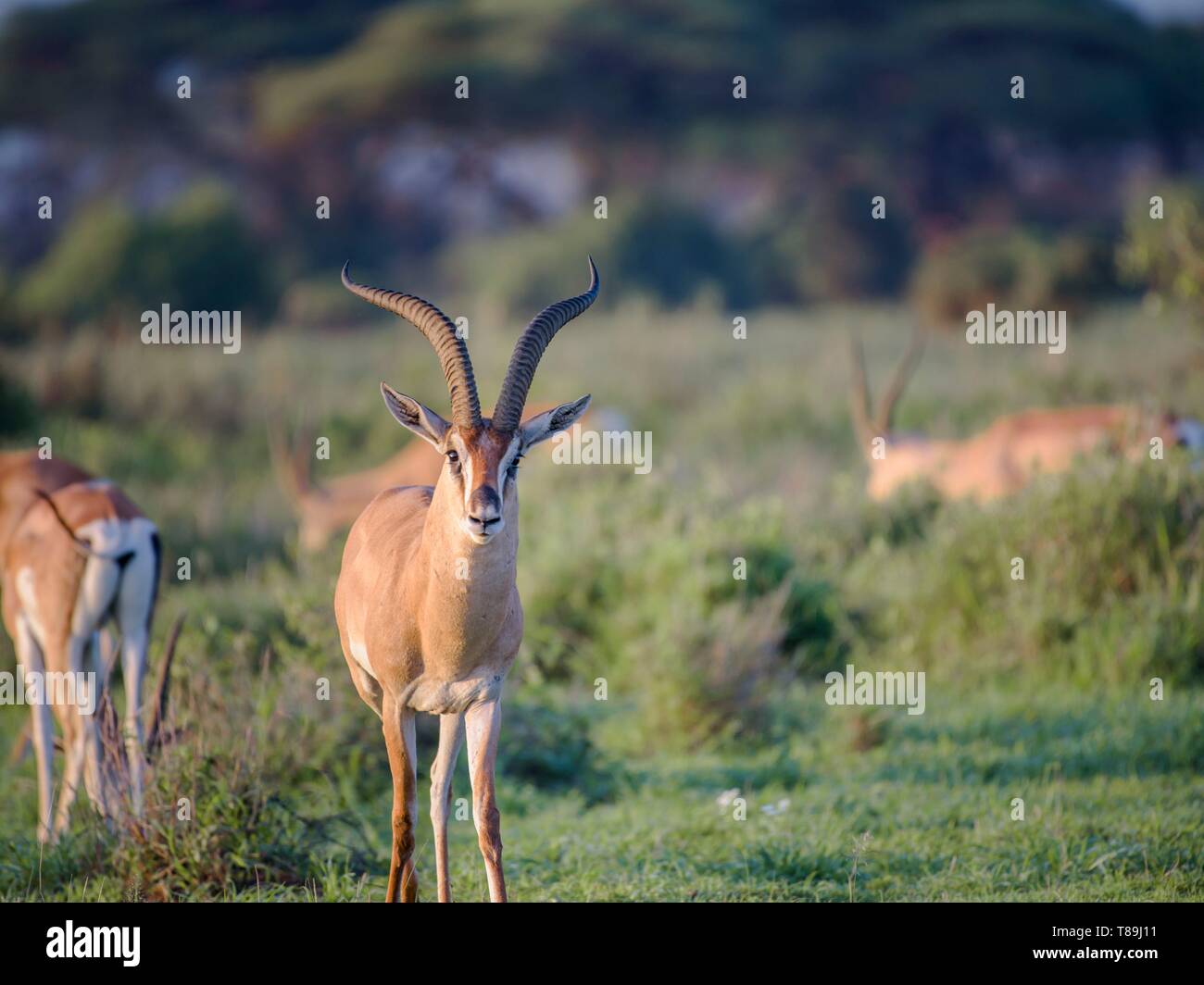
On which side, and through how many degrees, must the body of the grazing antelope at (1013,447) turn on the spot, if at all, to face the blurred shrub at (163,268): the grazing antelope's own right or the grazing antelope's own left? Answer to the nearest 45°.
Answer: approximately 45° to the grazing antelope's own right

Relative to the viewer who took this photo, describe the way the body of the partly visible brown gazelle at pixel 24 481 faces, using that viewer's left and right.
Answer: facing to the left of the viewer

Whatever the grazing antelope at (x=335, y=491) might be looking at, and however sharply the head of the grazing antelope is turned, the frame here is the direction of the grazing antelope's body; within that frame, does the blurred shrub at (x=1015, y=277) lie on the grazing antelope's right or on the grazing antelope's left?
on the grazing antelope's right

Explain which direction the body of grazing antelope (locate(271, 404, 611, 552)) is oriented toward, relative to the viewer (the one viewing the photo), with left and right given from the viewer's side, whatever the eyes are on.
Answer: facing to the left of the viewer

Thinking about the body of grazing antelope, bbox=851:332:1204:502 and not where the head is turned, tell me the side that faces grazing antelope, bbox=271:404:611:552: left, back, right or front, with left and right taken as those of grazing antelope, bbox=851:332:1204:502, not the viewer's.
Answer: front

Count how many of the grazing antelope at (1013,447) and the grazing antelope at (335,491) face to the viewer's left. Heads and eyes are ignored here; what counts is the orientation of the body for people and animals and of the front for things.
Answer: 2

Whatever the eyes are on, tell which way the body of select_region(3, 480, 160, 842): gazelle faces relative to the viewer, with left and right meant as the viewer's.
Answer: facing away from the viewer and to the left of the viewer

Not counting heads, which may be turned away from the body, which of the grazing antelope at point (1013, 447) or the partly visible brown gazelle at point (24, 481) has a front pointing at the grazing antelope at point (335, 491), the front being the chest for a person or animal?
the grazing antelope at point (1013, 447)

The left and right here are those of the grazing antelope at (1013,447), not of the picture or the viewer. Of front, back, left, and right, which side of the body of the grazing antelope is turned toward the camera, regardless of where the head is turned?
left

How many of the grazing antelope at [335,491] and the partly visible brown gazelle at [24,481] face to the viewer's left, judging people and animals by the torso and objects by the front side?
2
